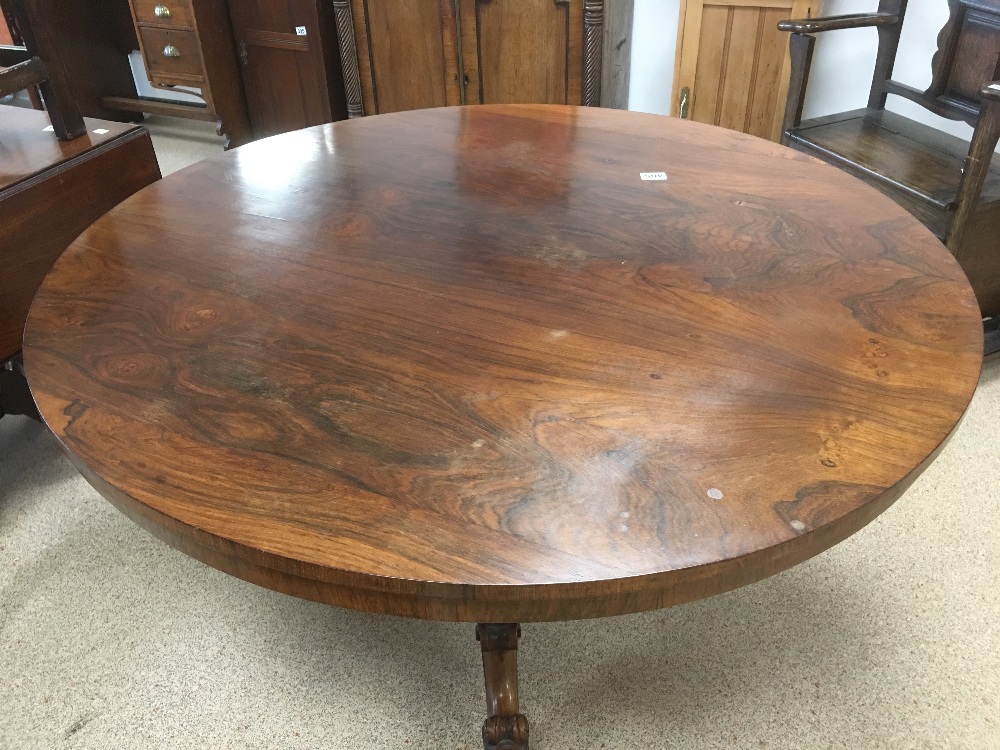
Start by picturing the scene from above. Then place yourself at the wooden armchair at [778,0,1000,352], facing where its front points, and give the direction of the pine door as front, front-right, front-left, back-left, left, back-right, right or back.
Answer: right

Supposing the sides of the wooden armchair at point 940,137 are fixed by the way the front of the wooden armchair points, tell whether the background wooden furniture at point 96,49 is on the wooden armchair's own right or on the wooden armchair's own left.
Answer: on the wooden armchair's own right

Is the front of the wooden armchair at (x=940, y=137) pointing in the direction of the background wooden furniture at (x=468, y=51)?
no

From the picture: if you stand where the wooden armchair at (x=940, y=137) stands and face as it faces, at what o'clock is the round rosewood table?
The round rosewood table is roughly at 11 o'clock from the wooden armchair.

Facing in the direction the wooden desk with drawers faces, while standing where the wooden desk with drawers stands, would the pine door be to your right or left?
on your left

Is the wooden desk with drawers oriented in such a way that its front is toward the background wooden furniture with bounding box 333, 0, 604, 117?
no

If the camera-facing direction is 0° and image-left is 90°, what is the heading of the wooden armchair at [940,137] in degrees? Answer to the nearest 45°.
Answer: approximately 45°

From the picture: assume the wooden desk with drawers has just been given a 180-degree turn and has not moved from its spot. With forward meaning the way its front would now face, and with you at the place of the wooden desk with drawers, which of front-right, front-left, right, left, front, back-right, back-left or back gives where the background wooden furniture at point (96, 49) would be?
left

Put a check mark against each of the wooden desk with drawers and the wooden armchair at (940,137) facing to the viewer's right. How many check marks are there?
0

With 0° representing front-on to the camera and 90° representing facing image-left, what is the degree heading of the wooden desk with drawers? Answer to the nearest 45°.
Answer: approximately 45°

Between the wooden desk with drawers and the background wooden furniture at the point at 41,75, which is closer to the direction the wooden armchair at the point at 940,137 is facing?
the background wooden furniture

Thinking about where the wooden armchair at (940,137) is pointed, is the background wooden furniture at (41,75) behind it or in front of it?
in front

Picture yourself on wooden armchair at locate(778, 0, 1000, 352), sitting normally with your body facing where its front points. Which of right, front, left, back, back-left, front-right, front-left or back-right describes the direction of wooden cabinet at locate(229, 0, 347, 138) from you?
front-right

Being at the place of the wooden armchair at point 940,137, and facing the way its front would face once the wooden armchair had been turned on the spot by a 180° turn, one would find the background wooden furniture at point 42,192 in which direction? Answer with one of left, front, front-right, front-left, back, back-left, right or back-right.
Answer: back

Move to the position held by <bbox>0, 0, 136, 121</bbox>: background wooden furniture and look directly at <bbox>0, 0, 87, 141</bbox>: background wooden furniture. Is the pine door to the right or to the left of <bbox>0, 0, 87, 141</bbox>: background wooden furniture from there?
left

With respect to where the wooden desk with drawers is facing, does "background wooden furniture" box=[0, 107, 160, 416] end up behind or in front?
in front
